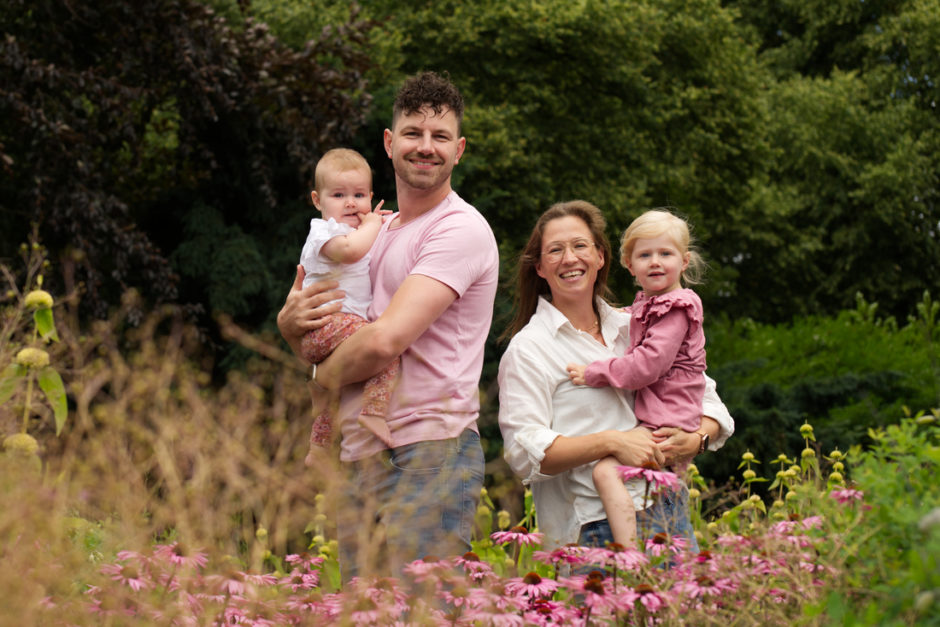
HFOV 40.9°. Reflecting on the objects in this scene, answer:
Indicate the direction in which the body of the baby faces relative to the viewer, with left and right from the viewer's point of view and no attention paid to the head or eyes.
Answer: facing the viewer and to the right of the viewer

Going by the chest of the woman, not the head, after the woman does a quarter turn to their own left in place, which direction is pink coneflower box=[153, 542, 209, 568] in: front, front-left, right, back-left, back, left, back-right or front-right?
back

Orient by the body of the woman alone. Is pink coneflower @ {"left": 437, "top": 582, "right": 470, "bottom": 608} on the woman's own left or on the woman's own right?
on the woman's own right

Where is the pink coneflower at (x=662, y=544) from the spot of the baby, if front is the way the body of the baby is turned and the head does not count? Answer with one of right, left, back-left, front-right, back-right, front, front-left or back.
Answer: front

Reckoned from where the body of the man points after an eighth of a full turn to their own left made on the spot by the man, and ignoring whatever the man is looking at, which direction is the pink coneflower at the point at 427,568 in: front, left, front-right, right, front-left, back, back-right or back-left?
front

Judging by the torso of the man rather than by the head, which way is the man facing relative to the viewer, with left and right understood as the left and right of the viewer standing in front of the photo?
facing the viewer and to the left of the viewer

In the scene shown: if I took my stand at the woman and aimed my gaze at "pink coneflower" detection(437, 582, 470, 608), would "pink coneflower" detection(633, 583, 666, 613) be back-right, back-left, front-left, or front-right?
front-left

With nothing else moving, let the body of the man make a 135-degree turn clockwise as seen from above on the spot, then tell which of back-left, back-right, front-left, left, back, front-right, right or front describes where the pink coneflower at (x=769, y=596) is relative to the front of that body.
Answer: back-right

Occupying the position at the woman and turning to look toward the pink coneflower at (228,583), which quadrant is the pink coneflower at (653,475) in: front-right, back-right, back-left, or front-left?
front-left

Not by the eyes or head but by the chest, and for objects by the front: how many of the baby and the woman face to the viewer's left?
0
